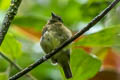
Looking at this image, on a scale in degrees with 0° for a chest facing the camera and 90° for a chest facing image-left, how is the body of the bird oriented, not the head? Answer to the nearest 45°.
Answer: approximately 45°

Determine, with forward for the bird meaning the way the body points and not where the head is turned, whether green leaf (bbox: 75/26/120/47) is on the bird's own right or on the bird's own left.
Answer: on the bird's own left

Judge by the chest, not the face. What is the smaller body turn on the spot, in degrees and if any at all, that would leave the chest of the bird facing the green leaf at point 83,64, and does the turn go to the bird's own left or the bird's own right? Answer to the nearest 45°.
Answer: approximately 135° to the bird's own left
